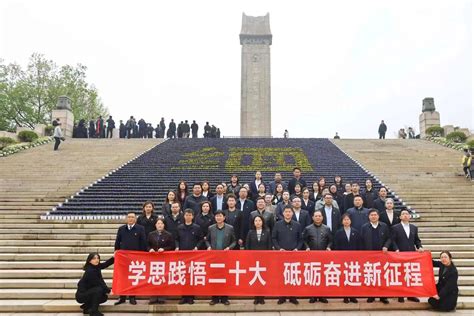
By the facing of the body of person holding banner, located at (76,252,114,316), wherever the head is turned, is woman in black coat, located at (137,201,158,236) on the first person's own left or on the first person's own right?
on the first person's own left

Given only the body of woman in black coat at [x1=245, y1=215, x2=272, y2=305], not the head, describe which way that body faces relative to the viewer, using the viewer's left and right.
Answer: facing the viewer

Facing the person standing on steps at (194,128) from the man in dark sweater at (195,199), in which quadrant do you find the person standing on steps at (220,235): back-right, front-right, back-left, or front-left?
back-right

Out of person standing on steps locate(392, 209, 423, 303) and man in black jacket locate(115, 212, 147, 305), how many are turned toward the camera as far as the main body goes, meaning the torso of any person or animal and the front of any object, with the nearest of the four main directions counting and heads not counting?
2

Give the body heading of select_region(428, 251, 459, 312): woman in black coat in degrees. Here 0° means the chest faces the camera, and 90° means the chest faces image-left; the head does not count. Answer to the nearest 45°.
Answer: approximately 45°

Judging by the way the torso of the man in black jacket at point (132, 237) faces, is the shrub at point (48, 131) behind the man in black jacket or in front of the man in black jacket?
behind

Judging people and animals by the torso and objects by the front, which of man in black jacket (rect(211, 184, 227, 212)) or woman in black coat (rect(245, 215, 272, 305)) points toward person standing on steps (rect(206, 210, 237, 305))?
the man in black jacket

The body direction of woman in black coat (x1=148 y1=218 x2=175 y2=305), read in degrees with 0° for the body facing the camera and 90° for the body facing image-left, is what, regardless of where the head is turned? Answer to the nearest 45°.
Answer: approximately 0°
